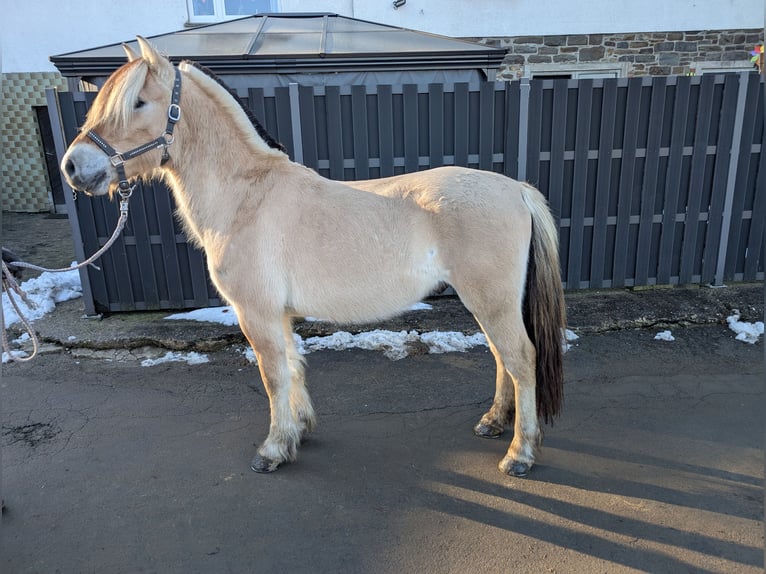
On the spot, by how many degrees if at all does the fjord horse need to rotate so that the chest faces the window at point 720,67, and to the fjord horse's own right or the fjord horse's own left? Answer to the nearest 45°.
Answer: approximately 135° to the fjord horse's own right

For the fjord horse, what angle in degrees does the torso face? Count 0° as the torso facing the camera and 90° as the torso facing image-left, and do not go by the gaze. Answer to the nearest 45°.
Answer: approximately 90°

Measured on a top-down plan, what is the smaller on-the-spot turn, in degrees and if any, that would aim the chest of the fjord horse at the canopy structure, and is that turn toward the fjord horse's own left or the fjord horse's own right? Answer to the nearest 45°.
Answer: approximately 90° to the fjord horse's own right

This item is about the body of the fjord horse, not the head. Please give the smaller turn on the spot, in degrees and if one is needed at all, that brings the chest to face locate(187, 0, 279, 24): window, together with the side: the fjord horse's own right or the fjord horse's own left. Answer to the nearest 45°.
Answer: approximately 90° to the fjord horse's own right

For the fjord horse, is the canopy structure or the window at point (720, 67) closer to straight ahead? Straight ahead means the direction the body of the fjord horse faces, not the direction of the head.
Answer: the canopy structure
